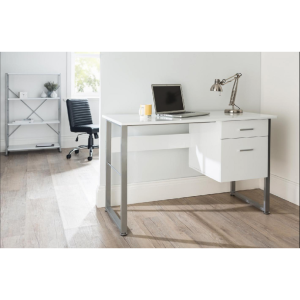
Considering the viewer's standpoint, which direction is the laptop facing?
facing the viewer and to the right of the viewer

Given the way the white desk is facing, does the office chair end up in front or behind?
behind

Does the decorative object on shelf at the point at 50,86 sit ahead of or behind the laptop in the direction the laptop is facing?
behind
